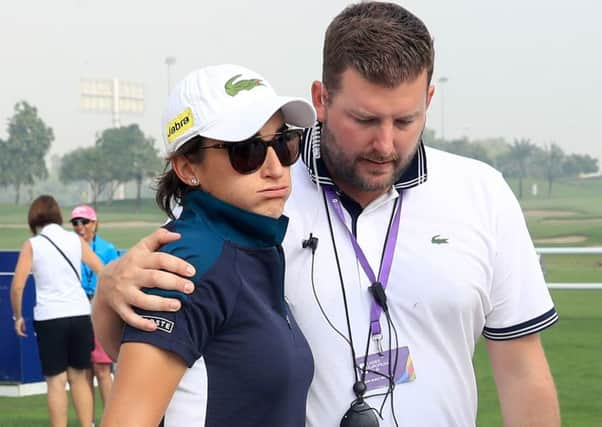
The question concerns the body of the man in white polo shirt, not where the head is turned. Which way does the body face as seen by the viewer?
toward the camera

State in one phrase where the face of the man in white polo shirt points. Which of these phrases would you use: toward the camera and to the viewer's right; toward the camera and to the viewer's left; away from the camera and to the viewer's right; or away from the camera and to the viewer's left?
toward the camera and to the viewer's left

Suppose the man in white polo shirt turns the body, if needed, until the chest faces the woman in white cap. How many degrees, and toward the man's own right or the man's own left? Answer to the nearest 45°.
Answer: approximately 45° to the man's own right

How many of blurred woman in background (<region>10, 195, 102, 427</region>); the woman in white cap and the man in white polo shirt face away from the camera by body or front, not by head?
1

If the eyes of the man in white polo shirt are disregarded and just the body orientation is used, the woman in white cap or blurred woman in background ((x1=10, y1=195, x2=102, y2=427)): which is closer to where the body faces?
the woman in white cap

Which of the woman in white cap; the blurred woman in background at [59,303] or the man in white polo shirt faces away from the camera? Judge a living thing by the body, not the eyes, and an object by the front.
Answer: the blurred woman in background

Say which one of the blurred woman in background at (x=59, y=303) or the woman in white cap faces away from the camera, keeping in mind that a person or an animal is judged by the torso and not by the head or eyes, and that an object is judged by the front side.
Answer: the blurred woman in background

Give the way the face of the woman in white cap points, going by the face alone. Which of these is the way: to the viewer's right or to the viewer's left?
to the viewer's right

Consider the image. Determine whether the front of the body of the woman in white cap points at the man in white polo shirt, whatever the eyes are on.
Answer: no

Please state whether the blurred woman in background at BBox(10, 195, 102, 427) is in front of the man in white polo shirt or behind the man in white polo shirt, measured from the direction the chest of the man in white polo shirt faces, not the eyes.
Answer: behind

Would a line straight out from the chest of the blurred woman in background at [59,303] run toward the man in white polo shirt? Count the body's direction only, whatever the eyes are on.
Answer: no

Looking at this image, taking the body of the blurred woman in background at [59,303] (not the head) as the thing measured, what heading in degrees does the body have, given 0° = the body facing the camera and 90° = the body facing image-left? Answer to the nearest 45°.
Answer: approximately 180°

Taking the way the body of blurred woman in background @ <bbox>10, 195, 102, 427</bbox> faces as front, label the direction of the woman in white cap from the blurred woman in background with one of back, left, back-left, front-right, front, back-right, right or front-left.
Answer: back

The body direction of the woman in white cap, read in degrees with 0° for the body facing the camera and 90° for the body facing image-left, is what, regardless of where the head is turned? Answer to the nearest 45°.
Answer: approximately 315°

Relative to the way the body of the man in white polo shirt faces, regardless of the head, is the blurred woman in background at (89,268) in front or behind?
behind

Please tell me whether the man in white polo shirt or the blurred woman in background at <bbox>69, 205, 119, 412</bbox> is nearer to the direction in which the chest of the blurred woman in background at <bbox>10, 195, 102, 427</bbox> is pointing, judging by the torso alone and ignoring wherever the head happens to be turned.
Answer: the blurred woman in background
